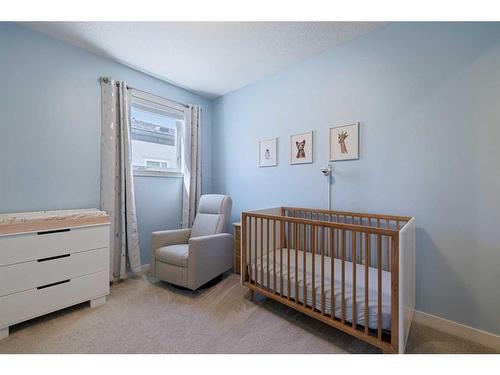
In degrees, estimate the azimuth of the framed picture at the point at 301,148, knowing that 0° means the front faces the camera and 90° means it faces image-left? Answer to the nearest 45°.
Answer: approximately 45°

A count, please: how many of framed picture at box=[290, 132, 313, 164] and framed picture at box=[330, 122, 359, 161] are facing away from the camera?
0

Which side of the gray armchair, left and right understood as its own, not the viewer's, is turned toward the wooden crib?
left

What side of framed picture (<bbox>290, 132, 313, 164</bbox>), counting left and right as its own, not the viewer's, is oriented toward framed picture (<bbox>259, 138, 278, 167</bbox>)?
right

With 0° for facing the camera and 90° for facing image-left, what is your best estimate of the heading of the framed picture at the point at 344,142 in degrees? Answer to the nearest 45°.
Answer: approximately 45°

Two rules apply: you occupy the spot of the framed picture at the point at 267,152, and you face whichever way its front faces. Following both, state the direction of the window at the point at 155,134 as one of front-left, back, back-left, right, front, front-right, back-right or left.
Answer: front-right

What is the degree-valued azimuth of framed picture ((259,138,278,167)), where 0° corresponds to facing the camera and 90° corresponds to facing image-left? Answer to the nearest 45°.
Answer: approximately 45°

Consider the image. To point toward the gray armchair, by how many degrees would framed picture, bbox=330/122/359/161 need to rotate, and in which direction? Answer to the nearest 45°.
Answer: approximately 45° to its right

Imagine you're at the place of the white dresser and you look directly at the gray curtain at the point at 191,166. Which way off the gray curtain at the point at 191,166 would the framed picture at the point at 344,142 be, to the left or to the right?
right
